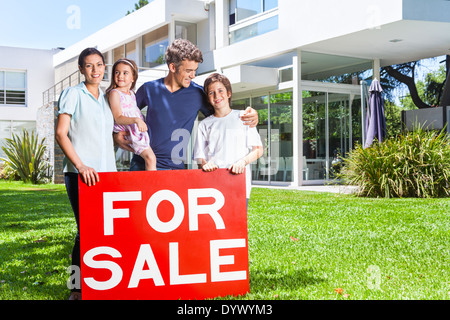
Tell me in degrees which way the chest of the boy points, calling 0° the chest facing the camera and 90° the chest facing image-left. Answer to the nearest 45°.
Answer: approximately 0°

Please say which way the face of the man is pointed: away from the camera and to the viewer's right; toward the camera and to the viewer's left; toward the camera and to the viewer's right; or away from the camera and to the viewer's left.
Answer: toward the camera and to the viewer's right

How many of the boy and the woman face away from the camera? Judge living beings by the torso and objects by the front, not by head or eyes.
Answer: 0

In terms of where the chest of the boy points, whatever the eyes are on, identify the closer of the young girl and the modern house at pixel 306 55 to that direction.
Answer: the young girl

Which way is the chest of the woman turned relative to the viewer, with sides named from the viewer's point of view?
facing the viewer and to the right of the viewer

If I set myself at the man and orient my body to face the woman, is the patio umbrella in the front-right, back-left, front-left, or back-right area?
back-right

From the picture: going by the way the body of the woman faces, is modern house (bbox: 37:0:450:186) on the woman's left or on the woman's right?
on the woman's left

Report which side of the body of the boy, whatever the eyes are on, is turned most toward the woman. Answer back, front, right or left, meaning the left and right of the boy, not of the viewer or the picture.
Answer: right

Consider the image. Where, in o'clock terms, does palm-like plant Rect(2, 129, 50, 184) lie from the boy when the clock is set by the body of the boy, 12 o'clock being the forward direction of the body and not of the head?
The palm-like plant is roughly at 5 o'clock from the boy.
